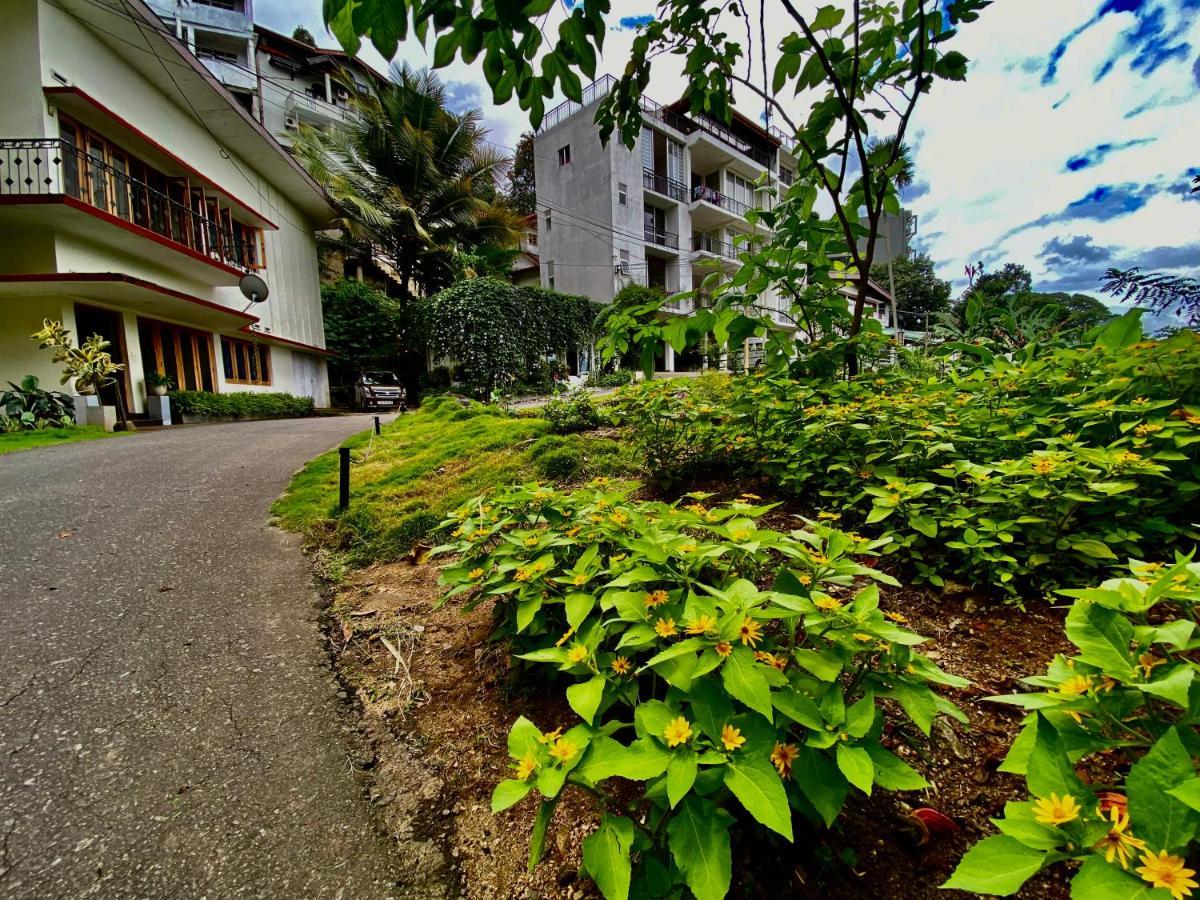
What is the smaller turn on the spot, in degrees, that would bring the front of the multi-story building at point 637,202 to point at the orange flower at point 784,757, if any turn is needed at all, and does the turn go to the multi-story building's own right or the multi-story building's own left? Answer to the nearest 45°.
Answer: approximately 45° to the multi-story building's own right

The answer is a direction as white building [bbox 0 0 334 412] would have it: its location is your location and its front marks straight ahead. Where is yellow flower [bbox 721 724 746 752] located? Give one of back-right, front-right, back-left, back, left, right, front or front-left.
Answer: front-right

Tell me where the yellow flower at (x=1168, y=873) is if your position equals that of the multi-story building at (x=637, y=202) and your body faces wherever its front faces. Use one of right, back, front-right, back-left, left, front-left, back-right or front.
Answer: front-right

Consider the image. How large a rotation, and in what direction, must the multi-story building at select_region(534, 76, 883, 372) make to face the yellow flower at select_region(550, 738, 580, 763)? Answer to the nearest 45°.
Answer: approximately 45° to its right

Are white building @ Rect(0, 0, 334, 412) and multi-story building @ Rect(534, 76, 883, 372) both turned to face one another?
no

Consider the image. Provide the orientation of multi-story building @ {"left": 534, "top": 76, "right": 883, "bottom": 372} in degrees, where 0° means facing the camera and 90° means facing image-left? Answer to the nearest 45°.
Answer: approximately 315°

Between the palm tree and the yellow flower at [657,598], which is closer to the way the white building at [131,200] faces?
the yellow flower

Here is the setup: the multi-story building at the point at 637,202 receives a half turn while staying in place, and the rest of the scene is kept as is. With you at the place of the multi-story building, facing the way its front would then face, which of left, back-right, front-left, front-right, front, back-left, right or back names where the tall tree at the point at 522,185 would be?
front

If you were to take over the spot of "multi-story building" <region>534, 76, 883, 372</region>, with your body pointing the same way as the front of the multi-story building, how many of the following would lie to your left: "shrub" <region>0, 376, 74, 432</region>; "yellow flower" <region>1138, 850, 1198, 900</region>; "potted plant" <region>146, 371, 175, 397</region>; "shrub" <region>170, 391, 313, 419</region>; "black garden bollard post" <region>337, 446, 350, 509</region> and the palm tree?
0

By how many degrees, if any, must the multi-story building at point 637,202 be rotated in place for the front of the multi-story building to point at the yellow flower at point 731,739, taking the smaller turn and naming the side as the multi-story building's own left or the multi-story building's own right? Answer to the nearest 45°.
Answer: approximately 45° to the multi-story building's own right

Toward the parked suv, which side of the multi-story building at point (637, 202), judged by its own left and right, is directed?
right

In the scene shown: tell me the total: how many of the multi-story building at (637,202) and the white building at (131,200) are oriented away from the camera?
0

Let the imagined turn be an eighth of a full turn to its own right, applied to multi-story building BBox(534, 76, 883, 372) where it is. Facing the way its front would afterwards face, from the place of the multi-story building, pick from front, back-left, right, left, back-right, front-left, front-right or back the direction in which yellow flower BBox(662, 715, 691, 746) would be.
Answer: front

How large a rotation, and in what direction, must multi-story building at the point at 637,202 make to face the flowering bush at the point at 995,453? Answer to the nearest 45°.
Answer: approximately 45° to its right

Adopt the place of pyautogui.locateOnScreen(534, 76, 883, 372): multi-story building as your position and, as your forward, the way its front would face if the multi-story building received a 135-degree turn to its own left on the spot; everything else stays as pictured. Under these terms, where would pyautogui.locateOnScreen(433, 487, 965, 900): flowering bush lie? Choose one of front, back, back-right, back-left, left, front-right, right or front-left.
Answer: back

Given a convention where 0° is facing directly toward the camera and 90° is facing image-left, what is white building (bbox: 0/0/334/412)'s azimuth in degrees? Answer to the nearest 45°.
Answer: approximately 315°

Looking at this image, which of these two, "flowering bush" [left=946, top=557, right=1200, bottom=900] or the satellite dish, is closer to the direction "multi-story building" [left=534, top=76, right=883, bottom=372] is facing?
the flowering bush

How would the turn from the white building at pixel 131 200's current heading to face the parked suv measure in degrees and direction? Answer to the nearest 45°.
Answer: approximately 90° to its left
